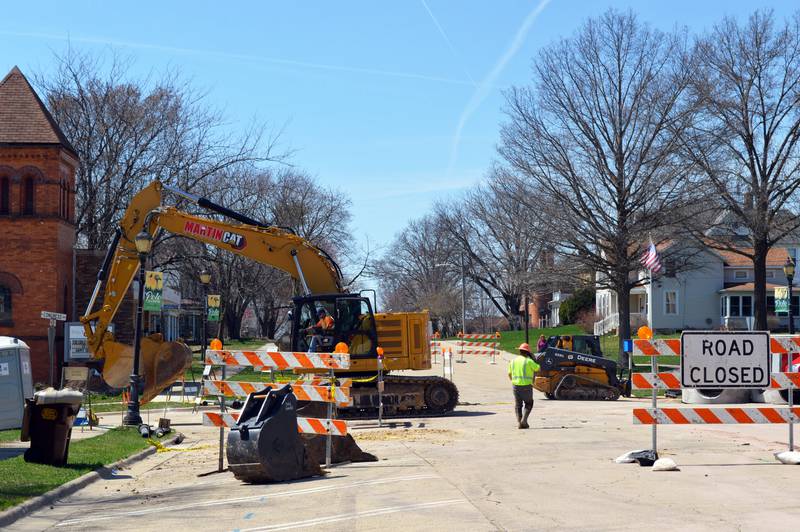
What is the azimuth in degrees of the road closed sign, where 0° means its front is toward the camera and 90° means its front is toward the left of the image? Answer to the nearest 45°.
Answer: approximately 0°

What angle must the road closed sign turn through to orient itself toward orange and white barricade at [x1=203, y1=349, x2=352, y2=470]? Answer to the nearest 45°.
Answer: approximately 90° to its right

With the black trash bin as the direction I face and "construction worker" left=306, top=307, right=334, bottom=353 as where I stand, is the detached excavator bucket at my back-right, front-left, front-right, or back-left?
front-left

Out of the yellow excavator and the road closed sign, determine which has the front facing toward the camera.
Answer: the road closed sign

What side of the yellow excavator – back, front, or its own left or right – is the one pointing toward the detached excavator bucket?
left

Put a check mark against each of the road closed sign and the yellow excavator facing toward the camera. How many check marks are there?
1

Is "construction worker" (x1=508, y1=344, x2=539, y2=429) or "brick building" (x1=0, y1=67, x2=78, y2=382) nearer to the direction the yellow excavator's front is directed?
the brick building

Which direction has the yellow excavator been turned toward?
to the viewer's left

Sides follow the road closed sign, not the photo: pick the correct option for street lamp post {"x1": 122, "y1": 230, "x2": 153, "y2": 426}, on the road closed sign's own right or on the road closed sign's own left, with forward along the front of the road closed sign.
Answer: on the road closed sign's own right

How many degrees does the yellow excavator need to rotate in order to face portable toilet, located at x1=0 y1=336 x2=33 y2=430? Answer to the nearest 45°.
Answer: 0° — it already faces it

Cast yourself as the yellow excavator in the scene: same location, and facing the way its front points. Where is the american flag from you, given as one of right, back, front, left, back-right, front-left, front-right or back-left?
back-right

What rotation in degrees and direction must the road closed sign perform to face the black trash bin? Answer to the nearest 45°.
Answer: approximately 90° to its right

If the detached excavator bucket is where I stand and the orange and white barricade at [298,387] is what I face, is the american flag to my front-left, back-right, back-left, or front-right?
front-right
